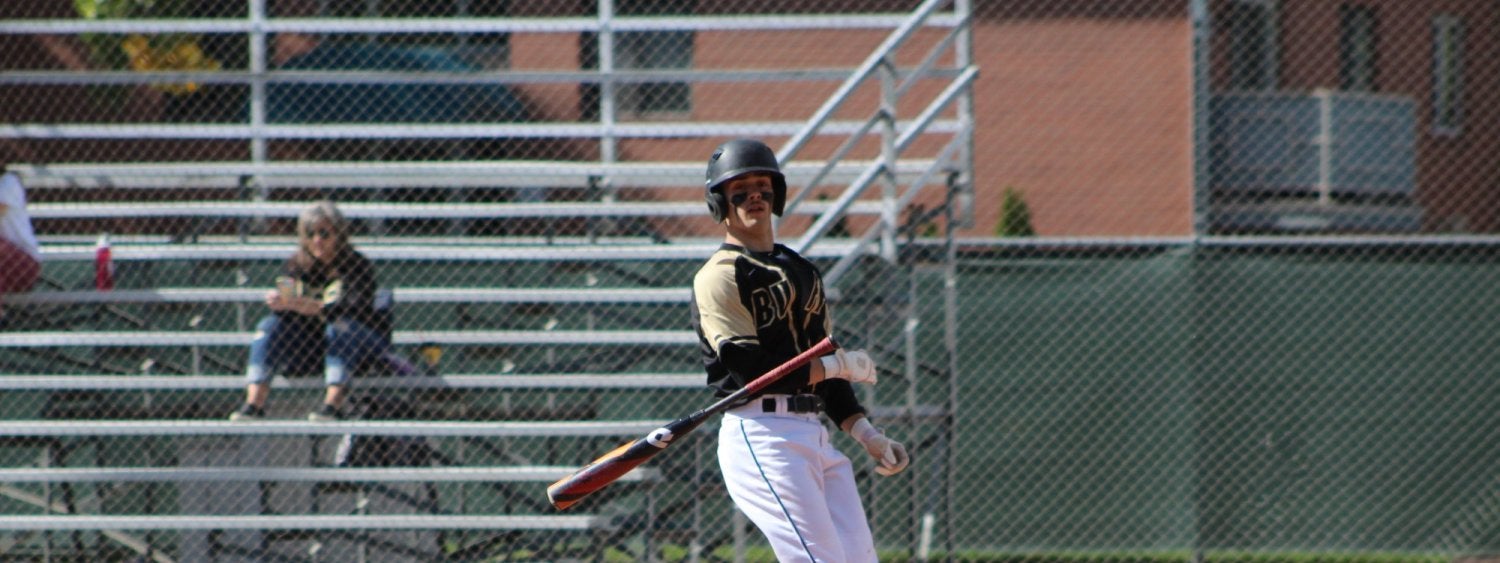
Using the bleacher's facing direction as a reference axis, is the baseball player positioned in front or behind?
in front

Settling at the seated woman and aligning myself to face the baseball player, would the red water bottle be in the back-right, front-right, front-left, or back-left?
back-right

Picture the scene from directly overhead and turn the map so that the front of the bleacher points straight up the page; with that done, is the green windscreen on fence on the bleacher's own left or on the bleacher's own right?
on the bleacher's own left

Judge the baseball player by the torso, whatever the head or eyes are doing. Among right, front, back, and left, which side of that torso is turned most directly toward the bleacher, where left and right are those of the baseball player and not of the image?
back

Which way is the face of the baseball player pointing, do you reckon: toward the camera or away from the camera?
toward the camera

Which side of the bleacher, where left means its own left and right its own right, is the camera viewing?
front

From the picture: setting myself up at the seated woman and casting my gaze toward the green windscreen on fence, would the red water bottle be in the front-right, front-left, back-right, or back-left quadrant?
back-left

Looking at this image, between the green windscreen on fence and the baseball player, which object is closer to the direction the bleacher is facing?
the baseball player

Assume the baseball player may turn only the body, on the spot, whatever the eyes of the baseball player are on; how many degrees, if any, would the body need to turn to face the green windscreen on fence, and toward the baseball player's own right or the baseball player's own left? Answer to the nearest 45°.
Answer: approximately 90° to the baseball player's own left

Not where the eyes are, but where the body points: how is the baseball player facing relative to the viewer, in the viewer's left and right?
facing the viewer and to the right of the viewer

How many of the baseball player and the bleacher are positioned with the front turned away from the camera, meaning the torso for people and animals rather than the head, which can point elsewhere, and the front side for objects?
0

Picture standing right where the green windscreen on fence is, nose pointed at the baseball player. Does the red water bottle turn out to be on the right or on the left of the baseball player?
right

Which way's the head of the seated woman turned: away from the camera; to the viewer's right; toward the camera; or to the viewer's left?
toward the camera

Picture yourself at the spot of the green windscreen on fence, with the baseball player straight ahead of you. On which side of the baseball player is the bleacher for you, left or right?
right
